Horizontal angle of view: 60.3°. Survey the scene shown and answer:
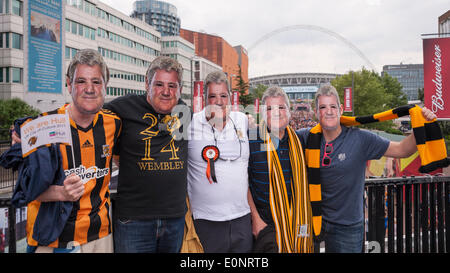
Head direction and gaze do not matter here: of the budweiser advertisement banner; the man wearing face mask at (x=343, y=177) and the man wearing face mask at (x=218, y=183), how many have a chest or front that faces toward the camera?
3

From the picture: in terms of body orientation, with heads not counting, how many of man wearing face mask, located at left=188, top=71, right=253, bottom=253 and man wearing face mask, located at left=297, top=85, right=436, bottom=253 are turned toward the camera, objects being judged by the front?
2

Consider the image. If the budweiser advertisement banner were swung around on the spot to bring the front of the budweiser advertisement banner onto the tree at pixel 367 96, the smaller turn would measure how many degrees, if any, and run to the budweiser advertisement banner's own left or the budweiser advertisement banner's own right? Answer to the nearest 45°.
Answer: approximately 180°

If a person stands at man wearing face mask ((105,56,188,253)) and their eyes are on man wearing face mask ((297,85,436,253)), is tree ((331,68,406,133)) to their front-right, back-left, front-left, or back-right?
front-left

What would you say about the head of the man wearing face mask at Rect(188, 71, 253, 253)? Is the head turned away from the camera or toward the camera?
toward the camera

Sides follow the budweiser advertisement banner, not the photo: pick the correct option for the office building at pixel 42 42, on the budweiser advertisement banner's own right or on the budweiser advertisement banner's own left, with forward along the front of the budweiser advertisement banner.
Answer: on the budweiser advertisement banner's own right

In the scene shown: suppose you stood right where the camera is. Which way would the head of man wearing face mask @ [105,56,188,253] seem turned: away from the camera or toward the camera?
toward the camera

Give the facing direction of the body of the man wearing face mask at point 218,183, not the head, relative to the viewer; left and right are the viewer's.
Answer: facing the viewer

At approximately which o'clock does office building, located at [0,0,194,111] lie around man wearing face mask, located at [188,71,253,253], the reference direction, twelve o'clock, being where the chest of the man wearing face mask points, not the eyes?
The office building is roughly at 5 o'clock from the man wearing face mask.

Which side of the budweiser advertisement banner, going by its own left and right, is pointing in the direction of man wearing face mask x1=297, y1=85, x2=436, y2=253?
front

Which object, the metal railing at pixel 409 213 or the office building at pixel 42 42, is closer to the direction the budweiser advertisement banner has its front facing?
the metal railing

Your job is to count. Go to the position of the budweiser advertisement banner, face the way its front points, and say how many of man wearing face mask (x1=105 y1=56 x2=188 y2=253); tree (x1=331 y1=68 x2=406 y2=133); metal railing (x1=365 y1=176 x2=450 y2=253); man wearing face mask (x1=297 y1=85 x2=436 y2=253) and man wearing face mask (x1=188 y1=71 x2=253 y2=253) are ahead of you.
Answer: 4

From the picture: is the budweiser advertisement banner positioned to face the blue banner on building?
no

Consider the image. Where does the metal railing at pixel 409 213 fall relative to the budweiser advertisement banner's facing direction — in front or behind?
in front

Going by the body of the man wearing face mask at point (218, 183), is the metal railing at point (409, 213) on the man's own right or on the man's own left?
on the man's own left

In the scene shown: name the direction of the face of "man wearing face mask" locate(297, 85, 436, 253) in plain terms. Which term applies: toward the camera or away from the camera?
toward the camera
